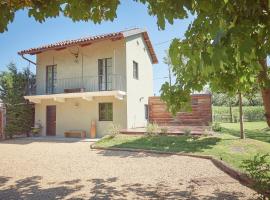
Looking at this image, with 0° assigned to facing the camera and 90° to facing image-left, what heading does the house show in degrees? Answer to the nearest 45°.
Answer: approximately 45°

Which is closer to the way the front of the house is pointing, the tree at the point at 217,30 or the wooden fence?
the tree

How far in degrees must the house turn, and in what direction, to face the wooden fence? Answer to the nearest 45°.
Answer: approximately 135° to its left

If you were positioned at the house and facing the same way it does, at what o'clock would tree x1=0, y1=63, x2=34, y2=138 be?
The tree is roughly at 2 o'clock from the house.

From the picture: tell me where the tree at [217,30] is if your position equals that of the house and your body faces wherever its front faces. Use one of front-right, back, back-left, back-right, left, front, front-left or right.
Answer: front-left
